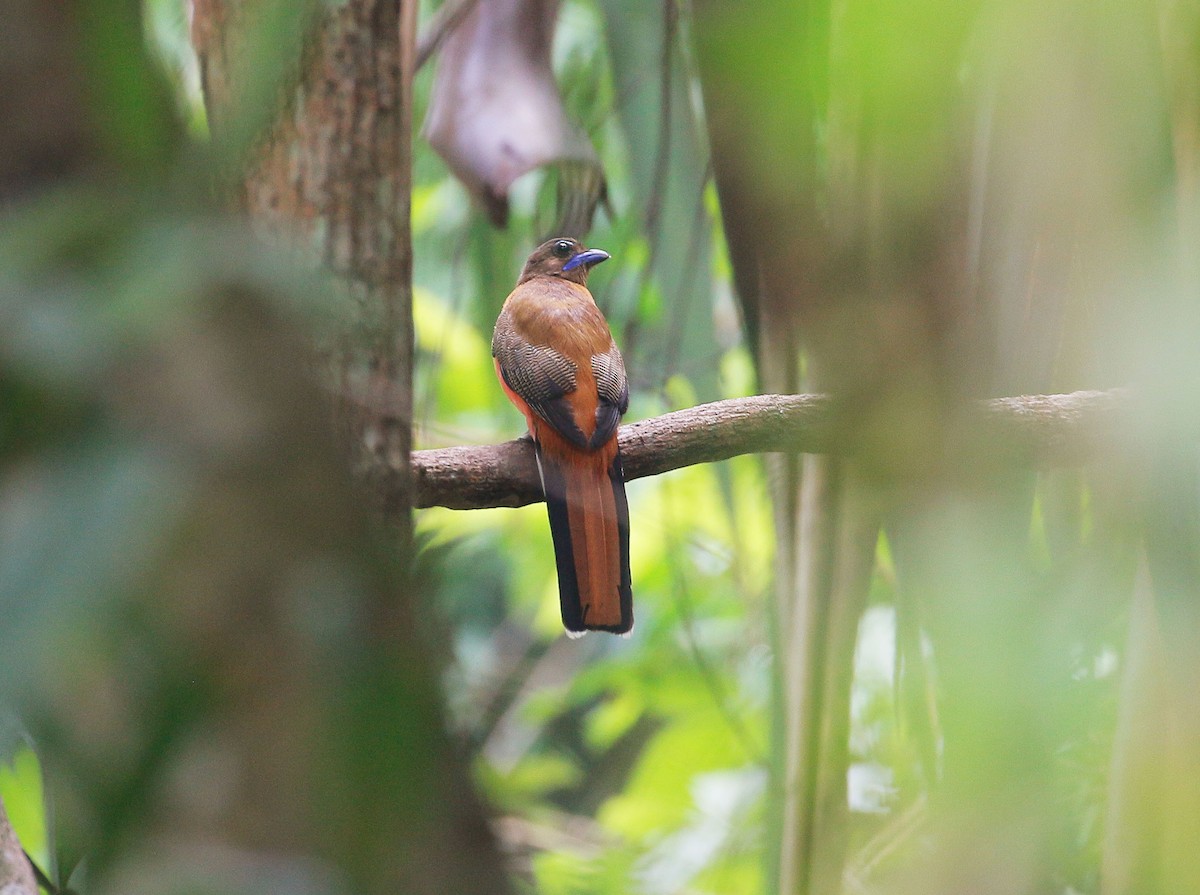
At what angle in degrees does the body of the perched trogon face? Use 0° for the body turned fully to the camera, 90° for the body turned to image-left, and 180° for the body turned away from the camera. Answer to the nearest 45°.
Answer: approximately 180°
